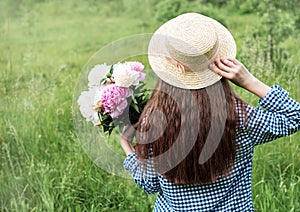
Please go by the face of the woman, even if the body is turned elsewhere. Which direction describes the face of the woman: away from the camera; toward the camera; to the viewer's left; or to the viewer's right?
away from the camera

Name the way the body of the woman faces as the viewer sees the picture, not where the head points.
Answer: away from the camera
